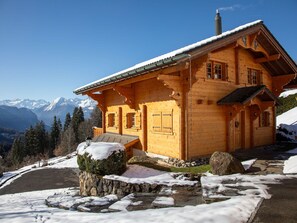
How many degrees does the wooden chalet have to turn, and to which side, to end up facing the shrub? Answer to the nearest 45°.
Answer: approximately 90° to its right

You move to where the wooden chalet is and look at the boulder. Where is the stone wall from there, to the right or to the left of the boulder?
right

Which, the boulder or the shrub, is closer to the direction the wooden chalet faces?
the boulder

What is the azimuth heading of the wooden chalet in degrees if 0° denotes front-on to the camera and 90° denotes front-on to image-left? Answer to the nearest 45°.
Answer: approximately 315°

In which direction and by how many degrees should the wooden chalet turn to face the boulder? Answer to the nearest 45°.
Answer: approximately 45° to its right
